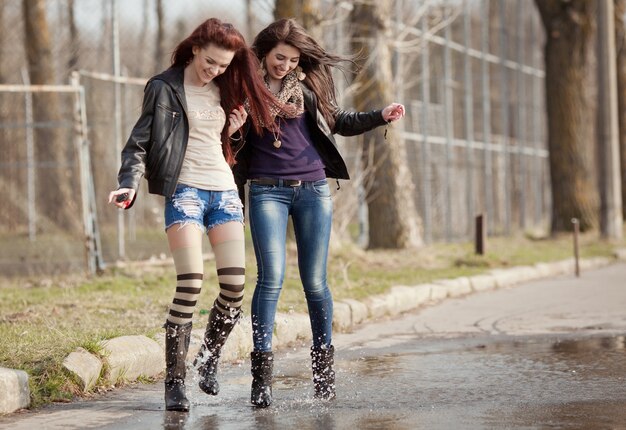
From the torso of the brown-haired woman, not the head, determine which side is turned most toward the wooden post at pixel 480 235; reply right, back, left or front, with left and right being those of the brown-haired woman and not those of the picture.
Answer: back

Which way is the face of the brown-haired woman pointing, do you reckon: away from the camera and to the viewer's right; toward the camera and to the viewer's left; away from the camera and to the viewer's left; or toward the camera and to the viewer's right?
toward the camera and to the viewer's left

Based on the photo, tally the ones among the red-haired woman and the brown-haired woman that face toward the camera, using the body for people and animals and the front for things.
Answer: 2

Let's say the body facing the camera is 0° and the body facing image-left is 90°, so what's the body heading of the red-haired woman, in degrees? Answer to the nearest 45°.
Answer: approximately 0°

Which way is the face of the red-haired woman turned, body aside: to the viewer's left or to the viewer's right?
to the viewer's right

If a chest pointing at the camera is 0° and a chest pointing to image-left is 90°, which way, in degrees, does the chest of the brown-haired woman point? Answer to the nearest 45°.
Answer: approximately 0°
